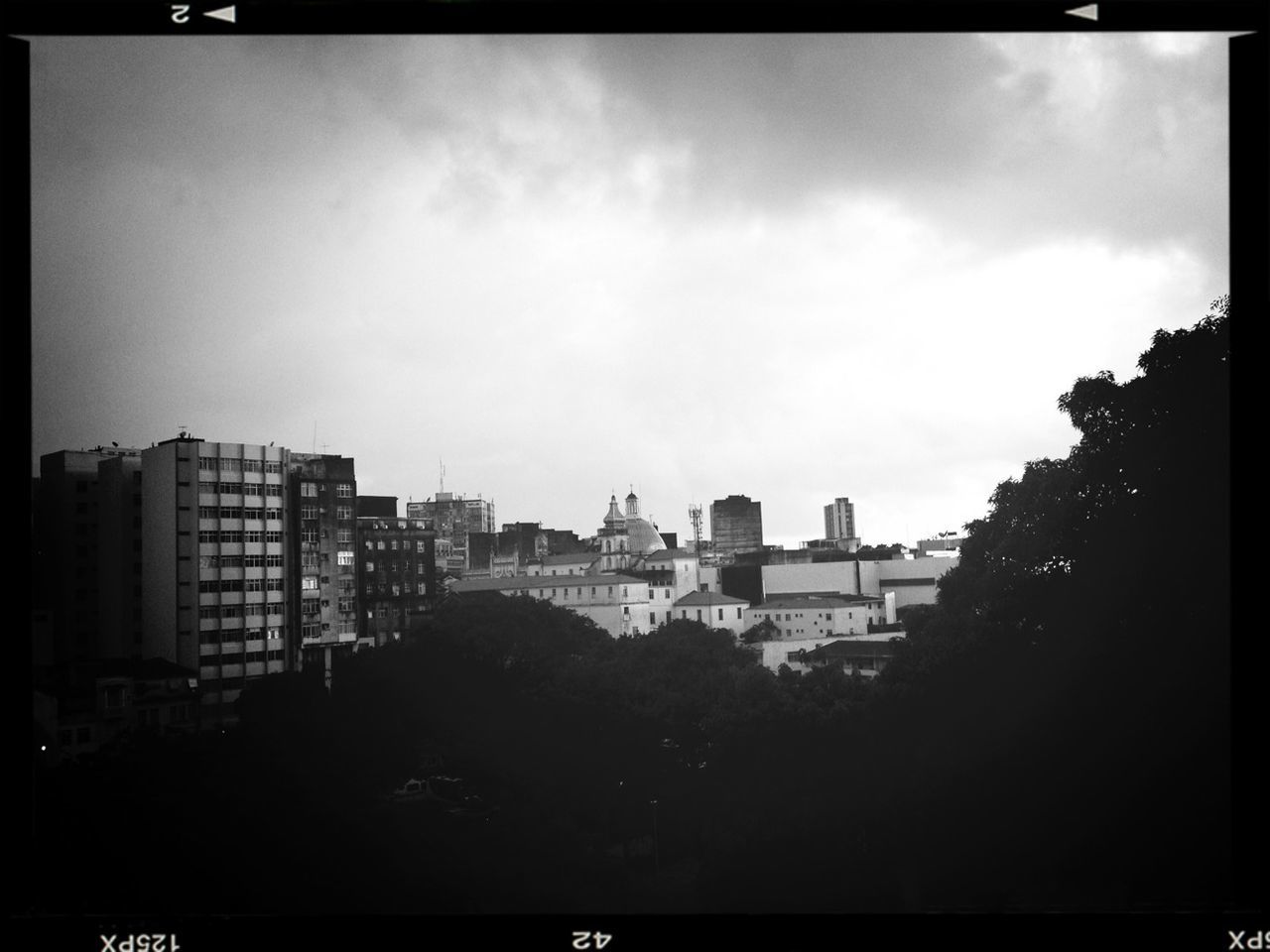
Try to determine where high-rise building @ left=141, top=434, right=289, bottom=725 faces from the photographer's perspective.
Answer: facing the viewer and to the right of the viewer

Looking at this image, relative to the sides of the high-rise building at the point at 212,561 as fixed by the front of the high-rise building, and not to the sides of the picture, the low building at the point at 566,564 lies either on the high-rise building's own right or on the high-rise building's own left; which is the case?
on the high-rise building's own left
